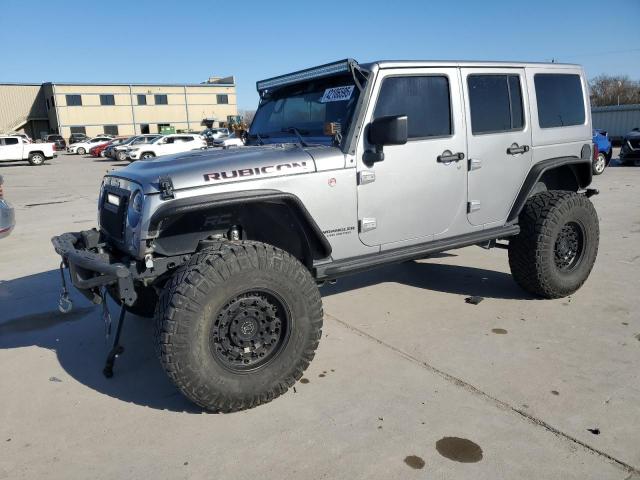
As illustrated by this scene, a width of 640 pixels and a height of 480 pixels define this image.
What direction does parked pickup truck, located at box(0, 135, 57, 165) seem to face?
to the viewer's left

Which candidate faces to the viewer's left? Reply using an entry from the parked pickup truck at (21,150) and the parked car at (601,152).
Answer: the parked pickup truck at (21,150)

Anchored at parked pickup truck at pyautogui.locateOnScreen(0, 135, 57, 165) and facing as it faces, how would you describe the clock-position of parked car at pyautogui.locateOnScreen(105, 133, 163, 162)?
parked car at pyautogui.locateOnScreen(105, 133, 163, 162) is roughly at 6 o'clock from parked pickup truck at pyautogui.locateOnScreen(0, 135, 57, 165).

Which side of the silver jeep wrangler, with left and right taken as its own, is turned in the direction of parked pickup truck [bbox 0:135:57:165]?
right

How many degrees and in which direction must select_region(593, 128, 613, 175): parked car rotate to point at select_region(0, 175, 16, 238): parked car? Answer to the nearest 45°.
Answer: approximately 45° to its right

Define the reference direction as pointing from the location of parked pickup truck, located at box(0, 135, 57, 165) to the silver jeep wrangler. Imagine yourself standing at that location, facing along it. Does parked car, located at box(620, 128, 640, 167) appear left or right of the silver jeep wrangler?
left

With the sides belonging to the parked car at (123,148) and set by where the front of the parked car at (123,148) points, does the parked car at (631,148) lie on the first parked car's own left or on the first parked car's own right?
on the first parked car's own left

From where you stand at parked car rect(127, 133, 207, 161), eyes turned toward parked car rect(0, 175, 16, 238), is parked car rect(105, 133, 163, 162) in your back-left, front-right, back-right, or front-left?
back-right

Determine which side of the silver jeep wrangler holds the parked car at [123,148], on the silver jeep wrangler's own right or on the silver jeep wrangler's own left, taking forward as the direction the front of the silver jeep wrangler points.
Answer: on the silver jeep wrangler's own right

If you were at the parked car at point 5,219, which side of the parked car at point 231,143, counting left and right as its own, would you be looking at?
front
